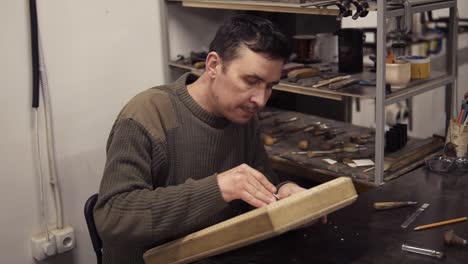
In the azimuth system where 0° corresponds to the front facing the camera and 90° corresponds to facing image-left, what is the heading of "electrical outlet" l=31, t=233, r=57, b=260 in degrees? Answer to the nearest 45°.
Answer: approximately 315°

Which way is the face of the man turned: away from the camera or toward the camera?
toward the camera

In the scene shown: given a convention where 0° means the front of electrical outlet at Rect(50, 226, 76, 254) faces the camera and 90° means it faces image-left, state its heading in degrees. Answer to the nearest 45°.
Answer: approximately 315°

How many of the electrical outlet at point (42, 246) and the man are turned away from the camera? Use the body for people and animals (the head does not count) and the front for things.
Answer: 0

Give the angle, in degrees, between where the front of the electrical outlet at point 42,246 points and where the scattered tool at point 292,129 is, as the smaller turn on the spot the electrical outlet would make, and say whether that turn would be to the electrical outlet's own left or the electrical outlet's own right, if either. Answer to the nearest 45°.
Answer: approximately 45° to the electrical outlet's own left

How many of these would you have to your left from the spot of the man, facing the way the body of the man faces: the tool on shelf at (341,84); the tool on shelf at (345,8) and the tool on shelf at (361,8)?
3

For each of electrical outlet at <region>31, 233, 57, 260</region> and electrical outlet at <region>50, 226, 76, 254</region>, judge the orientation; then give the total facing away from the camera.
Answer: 0

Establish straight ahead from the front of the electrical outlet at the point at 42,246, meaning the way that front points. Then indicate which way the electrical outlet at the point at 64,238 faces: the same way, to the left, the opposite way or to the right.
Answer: the same way

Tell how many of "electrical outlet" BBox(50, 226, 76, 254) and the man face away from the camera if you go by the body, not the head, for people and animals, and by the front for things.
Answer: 0

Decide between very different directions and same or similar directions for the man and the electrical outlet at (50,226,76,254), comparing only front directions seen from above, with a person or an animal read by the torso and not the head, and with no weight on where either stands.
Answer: same or similar directions
